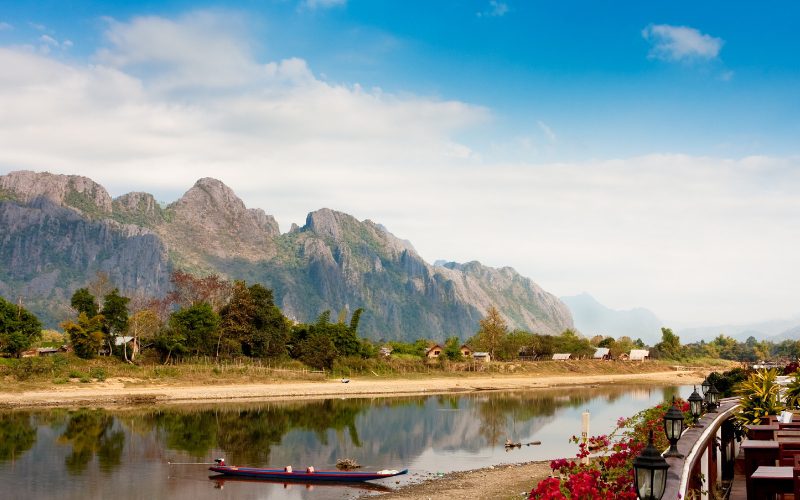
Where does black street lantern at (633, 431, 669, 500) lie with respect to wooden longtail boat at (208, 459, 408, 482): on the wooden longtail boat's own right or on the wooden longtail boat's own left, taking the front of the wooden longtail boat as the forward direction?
on the wooden longtail boat's own right

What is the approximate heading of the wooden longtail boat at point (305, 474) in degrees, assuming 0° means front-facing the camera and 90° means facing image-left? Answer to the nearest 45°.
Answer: approximately 270°

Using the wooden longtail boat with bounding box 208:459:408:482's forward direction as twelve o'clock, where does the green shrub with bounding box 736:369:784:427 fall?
The green shrub is roughly at 2 o'clock from the wooden longtail boat.

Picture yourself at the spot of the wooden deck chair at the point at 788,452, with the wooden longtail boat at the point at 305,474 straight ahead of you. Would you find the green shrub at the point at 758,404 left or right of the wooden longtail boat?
right
